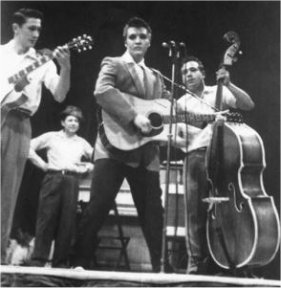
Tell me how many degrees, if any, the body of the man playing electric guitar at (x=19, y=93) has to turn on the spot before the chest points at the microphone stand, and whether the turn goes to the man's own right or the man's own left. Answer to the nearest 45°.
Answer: approximately 45° to the man's own left

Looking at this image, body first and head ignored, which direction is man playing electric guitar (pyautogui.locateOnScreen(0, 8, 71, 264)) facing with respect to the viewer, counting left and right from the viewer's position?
facing the viewer and to the right of the viewer

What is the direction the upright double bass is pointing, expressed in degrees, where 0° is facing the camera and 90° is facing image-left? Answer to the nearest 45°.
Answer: approximately 45°

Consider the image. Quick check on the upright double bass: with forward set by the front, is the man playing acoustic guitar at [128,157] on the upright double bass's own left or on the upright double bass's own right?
on the upright double bass's own right

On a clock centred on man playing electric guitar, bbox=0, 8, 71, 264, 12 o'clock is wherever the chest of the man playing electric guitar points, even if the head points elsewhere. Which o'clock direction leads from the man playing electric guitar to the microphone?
The microphone is roughly at 11 o'clock from the man playing electric guitar.

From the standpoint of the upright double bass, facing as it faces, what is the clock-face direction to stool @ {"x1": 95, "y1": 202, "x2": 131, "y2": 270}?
The stool is roughly at 2 o'clock from the upright double bass.

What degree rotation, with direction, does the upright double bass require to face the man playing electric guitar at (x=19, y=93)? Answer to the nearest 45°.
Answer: approximately 45° to its right

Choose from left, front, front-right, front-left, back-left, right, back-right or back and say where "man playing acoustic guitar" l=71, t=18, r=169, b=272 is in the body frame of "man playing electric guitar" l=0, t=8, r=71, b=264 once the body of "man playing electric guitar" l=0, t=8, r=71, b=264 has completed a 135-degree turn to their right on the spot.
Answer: back

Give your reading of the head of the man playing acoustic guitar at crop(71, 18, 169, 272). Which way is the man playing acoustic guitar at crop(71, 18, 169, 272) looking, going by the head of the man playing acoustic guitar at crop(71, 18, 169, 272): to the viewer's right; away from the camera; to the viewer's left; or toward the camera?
toward the camera

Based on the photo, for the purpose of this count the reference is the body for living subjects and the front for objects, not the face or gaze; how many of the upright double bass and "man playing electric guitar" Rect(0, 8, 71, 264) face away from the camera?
0
